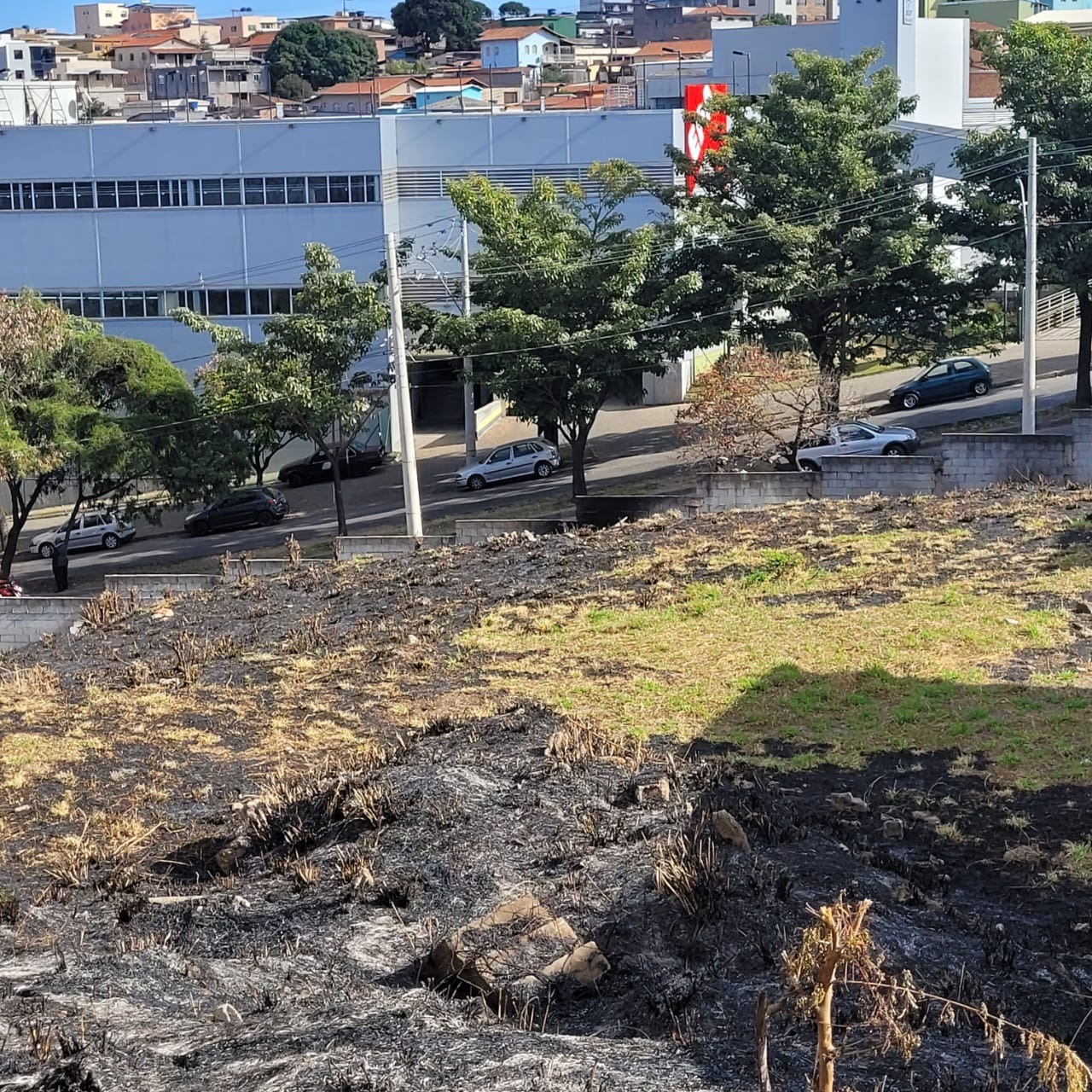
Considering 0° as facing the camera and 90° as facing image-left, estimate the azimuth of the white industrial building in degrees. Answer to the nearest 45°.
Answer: approximately 0°

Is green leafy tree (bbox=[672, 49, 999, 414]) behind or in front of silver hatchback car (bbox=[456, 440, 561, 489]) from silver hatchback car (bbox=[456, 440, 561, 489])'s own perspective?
behind

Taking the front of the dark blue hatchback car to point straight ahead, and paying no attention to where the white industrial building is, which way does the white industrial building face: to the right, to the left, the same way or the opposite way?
to the left

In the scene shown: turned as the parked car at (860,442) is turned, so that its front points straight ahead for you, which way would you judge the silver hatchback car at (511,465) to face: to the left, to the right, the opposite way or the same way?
the opposite way

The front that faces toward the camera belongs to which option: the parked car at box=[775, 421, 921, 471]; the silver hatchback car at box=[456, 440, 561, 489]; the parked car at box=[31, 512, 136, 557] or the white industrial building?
the white industrial building

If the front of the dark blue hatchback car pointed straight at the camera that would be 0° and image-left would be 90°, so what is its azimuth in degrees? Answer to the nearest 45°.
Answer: approximately 90°

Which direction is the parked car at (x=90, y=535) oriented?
to the viewer's left

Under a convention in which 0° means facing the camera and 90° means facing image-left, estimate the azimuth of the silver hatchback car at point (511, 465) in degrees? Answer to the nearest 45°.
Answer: approximately 90°

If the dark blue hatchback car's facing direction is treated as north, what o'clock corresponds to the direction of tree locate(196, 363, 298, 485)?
The tree is roughly at 11 o'clock from the dark blue hatchback car.

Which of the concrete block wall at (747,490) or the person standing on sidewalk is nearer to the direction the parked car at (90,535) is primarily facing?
the person standing on sidewalk

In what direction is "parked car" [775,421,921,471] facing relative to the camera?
to the viewer's right

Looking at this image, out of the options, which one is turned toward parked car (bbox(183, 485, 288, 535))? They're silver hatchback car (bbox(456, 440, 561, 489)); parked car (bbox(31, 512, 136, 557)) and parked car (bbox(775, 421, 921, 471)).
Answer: the silver hatchback car

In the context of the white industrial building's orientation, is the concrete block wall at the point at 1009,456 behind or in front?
in front
